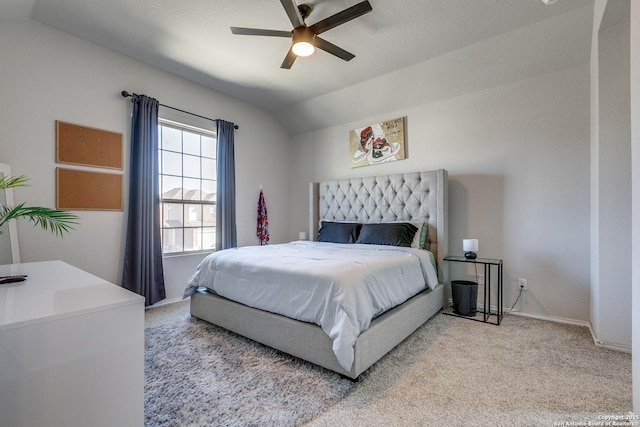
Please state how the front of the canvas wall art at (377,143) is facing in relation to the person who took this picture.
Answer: facing the viewer and to the left of the viewer

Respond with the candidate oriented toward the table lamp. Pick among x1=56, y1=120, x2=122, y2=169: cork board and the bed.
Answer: the cork board

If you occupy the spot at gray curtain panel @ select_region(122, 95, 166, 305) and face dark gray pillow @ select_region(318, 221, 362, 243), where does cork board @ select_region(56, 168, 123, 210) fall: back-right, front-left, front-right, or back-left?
back-right

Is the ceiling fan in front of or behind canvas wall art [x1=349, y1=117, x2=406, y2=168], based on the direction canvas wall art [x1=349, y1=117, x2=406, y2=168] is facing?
in front

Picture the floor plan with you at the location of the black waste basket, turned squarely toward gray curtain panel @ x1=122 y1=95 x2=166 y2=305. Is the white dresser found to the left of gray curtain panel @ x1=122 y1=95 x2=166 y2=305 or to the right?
left

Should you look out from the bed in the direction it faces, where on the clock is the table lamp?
The table lamp is roughly at 7 o'clock from the bed.

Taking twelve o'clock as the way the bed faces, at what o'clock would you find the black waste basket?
The black waste basket is roughly at 7 o'clock from the bed.

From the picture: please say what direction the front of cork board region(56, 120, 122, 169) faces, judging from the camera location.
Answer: facing the viewer and to the right of the viewer

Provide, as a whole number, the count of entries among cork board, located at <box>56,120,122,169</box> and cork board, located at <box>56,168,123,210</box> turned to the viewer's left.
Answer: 0

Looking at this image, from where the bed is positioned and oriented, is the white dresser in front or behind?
in front

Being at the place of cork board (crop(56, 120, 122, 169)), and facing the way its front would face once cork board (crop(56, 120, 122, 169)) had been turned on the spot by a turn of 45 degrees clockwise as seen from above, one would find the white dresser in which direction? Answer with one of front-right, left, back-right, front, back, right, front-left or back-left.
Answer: front

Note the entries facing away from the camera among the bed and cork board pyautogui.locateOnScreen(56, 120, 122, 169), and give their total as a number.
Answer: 0

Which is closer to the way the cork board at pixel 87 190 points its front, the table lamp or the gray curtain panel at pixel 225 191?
the table lamp
